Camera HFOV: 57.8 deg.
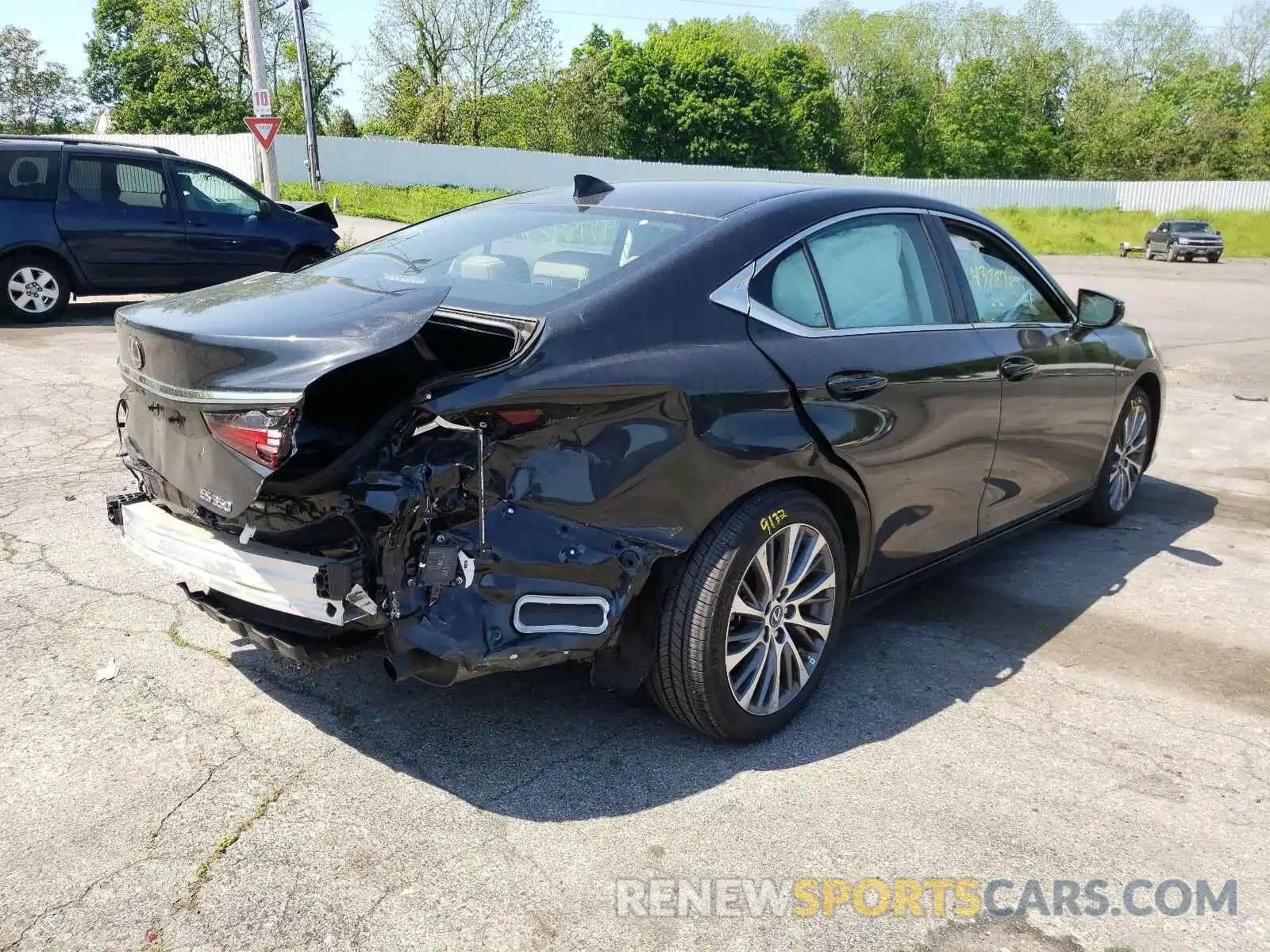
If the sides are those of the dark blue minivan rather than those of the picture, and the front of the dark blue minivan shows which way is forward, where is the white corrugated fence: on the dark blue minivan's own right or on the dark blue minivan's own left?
on the dark blue minivan's own left

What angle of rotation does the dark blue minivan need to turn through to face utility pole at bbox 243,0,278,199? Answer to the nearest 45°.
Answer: approximately 90° to its left

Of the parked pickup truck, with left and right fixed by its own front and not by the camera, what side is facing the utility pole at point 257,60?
right

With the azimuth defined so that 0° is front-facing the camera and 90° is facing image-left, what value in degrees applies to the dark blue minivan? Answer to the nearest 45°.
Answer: approximately 270°

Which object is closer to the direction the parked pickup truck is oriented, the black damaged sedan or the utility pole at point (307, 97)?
the black damaged sedan

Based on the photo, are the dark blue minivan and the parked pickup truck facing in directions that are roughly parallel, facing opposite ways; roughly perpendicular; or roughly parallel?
roughly perpendicular

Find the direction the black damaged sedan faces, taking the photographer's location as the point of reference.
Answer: facing away from the viewer and to the right of the viewer

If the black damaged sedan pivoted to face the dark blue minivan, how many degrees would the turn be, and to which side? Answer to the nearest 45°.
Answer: approximately 90° to its left

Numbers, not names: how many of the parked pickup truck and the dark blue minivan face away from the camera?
0

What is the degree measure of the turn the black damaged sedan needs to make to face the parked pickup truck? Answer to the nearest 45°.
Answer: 0° — it already faces it

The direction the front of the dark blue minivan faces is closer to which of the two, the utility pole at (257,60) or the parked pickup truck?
the parked pickup truck

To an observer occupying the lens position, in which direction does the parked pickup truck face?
facing the viewer and to the right of the viewer

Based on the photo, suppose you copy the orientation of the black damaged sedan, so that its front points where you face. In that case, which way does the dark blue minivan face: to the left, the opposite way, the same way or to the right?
the same way
